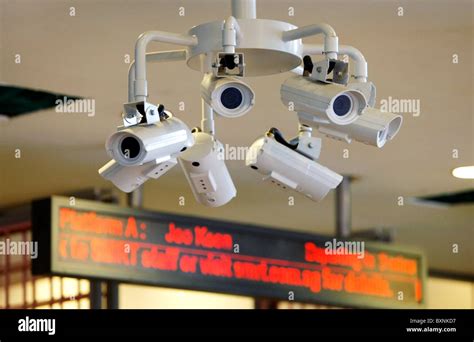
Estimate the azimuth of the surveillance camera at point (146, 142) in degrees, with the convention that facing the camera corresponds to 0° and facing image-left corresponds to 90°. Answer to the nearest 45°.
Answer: approximately 45°

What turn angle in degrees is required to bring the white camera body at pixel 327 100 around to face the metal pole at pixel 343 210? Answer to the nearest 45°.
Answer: approximately 135° to its left

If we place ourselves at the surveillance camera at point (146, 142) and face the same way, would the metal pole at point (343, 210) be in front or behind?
behind

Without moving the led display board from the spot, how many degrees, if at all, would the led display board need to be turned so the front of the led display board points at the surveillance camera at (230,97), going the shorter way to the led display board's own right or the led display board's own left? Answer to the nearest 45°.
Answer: approximately 45° to the led display board's own right

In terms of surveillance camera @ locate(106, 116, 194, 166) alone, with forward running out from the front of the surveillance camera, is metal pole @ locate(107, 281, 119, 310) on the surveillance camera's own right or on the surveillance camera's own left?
on the surveillance camera's own right
